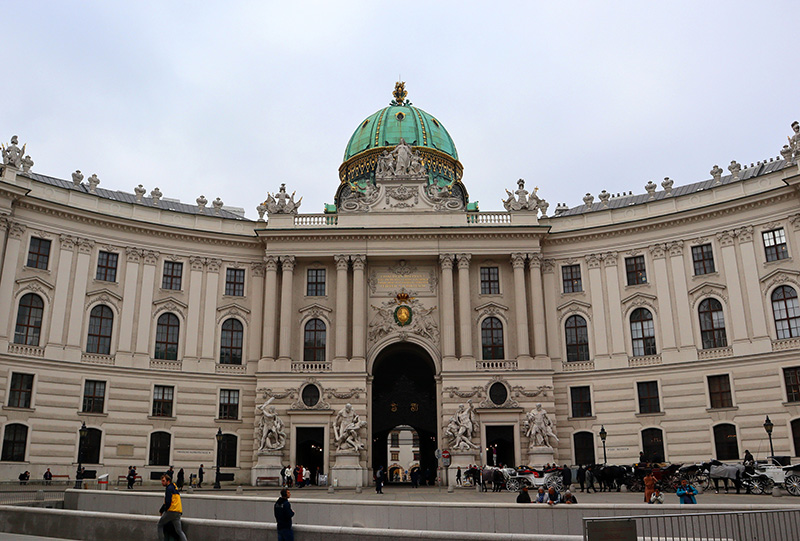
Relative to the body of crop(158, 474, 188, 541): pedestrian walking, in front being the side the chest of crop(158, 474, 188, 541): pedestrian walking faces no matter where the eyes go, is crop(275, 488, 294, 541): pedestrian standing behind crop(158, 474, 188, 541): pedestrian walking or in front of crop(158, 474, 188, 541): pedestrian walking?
behind

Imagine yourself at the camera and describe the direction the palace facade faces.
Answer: facing the viewer

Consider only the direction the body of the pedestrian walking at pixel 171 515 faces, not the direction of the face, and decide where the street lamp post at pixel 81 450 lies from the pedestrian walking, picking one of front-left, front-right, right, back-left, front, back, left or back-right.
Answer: right

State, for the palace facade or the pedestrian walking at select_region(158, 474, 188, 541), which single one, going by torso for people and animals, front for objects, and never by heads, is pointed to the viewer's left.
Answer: the pedestrian walking

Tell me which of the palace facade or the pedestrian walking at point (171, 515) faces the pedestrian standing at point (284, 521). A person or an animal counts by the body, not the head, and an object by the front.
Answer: the palace facade

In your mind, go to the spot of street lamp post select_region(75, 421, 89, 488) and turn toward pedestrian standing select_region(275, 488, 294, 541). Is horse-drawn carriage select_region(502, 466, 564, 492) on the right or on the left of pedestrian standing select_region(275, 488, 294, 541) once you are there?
left

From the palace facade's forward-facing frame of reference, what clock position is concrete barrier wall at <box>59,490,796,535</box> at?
The concrete barrier wall is roughly at 12 o'clock from the palace facade.

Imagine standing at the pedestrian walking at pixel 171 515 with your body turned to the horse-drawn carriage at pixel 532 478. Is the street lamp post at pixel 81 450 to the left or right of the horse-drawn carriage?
left

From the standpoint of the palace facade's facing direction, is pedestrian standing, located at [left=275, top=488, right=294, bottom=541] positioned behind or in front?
in front

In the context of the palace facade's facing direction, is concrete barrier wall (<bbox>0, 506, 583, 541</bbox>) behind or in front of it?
in front

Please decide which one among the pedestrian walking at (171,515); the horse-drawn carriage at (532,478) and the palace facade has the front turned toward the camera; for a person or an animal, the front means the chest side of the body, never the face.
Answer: the palace facade

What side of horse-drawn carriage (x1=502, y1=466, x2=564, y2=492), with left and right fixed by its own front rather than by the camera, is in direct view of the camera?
left

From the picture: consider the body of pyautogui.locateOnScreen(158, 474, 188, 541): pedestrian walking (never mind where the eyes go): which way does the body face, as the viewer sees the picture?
to the viewer's left

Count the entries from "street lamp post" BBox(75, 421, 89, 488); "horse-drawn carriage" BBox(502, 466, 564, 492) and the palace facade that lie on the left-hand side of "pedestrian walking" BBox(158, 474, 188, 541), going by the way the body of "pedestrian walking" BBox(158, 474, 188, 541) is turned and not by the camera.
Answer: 0
